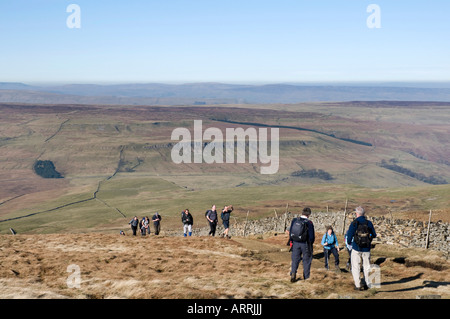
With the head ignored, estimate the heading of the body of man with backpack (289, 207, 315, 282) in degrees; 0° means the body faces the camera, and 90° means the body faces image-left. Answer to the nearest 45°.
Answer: approximately 225°

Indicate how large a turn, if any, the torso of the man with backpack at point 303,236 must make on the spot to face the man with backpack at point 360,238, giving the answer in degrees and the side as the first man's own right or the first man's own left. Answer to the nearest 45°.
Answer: approximately 45° to the first man's own right
